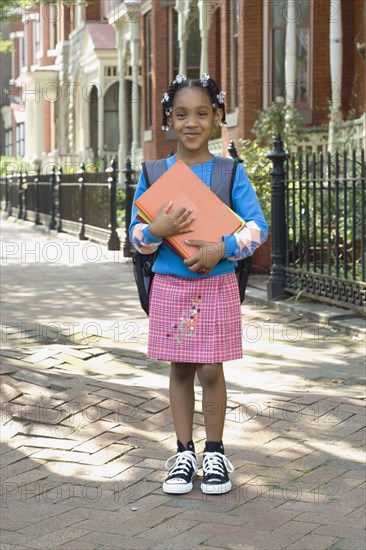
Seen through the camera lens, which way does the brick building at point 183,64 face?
facing the viewer and to the left of the viewer

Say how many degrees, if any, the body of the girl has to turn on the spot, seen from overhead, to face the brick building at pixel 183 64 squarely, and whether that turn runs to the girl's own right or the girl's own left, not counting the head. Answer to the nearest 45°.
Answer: approximately 180°

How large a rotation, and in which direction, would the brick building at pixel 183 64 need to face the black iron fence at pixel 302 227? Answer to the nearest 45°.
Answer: approximately 45° to its left

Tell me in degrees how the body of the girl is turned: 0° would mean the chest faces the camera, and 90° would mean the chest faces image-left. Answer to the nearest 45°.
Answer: approximately 0°

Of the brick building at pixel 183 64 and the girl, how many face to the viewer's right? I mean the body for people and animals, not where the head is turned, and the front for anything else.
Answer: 0

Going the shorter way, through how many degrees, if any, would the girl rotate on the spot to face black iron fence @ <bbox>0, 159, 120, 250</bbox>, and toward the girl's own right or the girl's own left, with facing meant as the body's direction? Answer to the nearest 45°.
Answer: approximately 180°

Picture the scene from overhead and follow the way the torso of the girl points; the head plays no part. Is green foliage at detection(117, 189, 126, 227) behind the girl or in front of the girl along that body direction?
behind

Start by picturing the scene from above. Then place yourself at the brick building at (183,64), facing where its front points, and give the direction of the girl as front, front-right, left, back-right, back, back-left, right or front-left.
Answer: front-left

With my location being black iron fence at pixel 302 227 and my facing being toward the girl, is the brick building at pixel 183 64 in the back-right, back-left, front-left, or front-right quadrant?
back-right
